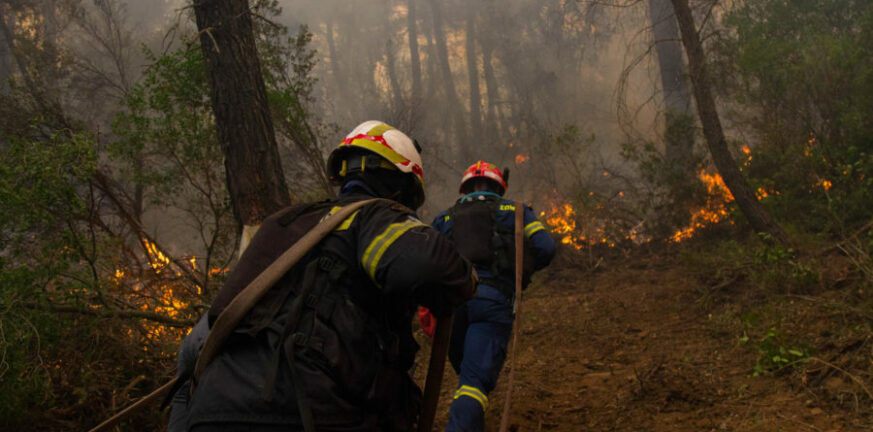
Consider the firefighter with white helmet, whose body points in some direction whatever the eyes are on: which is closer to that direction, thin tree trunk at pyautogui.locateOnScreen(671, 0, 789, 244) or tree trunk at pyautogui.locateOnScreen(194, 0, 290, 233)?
the thin tree trunk

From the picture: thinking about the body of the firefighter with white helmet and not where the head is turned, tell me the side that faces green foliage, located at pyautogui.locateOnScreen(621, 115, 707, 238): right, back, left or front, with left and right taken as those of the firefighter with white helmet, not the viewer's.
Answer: front

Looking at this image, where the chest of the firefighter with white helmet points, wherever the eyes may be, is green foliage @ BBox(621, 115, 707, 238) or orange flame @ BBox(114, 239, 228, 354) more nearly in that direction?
the green foliage

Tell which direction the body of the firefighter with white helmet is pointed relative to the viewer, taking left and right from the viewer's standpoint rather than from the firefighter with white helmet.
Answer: facing away from the viewer and to the right of the viewer

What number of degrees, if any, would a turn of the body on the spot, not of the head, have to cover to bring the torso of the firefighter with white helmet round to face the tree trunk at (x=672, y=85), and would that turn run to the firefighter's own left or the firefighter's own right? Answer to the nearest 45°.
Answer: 0° — they already face it

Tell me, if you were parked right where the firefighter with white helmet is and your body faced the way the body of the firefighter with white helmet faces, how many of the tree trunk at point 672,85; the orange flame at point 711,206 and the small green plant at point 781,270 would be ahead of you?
3

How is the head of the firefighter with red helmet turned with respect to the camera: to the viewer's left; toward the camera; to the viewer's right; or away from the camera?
away from the camera

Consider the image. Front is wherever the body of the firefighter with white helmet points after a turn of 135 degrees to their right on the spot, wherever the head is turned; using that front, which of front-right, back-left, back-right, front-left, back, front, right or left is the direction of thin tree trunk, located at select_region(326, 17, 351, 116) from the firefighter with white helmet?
back

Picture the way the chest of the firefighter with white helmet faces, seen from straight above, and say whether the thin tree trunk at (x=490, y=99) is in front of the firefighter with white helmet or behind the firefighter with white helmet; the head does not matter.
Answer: in front

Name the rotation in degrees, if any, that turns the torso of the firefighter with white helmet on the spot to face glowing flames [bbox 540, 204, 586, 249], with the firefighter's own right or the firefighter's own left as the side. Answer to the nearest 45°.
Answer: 0° — they already face it

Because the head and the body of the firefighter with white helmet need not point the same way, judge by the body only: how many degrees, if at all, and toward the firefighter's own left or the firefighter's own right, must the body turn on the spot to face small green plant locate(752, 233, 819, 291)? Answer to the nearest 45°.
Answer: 0° — they already face it

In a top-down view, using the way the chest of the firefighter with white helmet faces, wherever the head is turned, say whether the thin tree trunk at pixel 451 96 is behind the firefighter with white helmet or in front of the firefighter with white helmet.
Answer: in front

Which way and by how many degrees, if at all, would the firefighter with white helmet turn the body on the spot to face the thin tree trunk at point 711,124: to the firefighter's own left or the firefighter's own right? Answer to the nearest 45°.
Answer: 0° — they already face it
